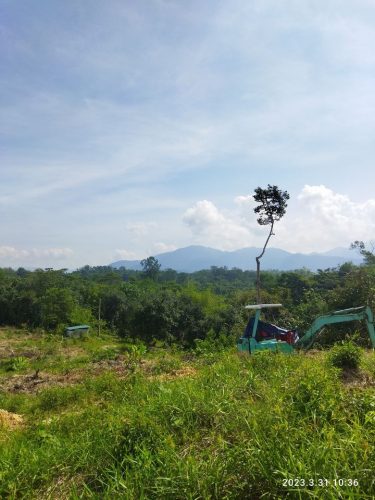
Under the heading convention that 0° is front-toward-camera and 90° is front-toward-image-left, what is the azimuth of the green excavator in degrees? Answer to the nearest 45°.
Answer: approximately 270°

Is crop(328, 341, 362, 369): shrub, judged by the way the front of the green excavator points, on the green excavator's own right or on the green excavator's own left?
on the green excavator's own right
